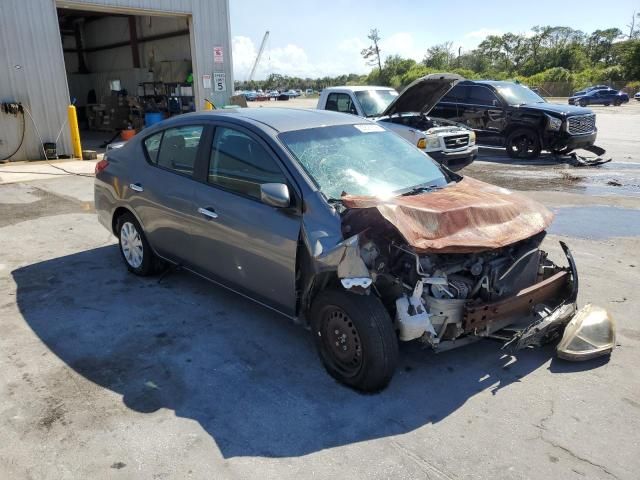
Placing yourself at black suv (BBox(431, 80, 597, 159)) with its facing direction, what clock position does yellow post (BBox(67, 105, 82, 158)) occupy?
The yellow post is roughly at 4 o'clock from the black suv.

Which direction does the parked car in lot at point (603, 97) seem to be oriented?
to the viewer's left

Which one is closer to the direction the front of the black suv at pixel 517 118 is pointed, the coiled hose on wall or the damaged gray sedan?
the damaged gray sedan

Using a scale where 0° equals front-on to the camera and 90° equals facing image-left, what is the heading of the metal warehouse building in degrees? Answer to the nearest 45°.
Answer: approximately 315°

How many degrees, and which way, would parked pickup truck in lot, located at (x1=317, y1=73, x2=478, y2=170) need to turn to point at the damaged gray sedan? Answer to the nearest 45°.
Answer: approximately 45° to its right

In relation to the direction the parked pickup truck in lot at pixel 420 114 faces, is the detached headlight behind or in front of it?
in front

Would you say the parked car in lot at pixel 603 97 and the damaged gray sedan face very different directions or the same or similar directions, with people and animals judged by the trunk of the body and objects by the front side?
very different directions

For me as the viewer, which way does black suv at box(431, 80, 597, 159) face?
facing the viewer and to the right of the viewer

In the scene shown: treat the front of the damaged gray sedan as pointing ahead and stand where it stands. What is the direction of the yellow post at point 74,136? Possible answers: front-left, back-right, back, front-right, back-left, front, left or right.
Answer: back

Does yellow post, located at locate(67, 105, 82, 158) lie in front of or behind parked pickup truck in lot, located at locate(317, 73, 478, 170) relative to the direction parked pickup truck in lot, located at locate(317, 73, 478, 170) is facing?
behind

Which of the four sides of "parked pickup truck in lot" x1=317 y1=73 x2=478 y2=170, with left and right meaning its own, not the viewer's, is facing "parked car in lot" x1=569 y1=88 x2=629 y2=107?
left

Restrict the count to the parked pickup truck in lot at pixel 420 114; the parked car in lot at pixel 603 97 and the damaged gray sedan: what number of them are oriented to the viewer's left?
1
